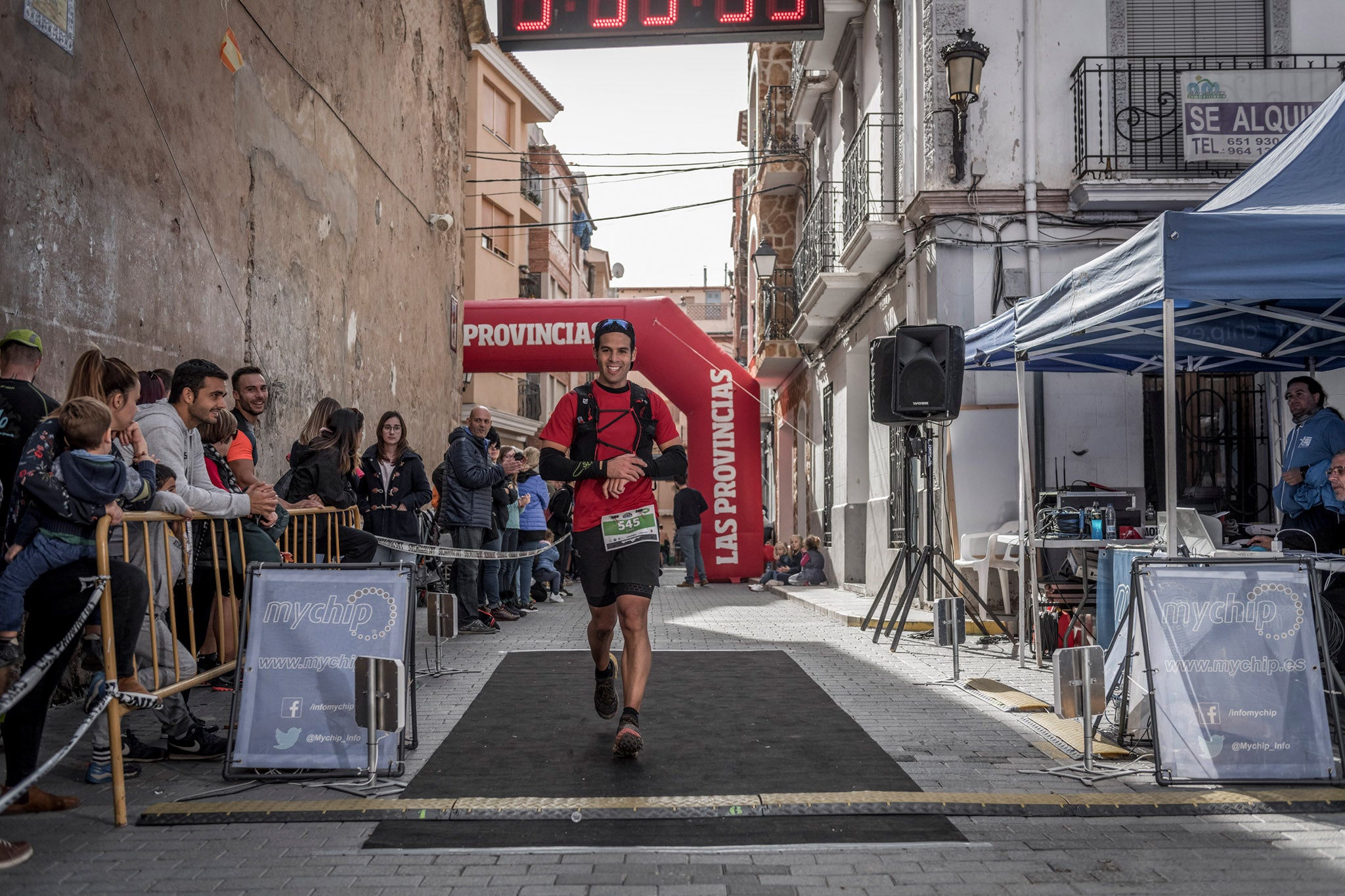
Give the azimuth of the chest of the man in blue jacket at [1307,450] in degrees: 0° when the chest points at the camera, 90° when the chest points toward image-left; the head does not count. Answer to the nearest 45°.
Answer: approximately 45°

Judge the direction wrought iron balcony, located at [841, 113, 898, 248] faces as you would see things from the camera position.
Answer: facing to the left of the viewer

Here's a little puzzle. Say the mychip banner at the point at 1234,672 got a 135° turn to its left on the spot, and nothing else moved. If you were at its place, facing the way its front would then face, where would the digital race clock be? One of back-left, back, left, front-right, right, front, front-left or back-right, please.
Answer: left

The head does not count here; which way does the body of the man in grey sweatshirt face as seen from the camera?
to the viewer's right

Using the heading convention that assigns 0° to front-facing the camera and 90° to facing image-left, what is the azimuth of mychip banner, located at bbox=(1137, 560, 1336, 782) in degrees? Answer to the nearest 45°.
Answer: approximately 0°

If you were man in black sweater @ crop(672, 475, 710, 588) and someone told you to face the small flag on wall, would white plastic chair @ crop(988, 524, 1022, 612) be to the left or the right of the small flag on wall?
left

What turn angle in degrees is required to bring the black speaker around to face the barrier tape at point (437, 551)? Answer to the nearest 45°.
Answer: approximately 45° to its right

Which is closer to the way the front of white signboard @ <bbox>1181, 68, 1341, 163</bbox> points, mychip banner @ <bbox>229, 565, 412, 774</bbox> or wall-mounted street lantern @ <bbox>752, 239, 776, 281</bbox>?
the mychip banner

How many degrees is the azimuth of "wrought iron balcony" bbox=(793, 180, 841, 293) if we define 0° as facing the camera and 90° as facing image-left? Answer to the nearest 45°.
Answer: approximately 90°
